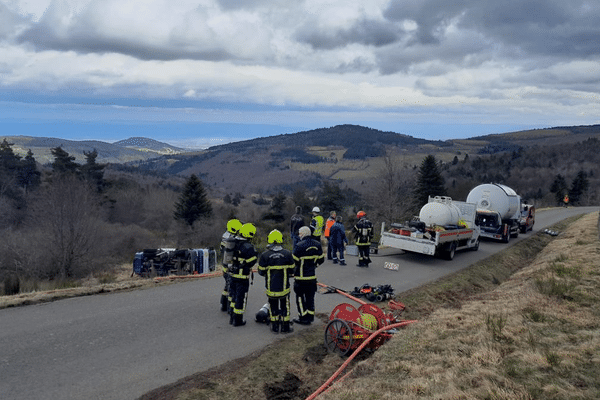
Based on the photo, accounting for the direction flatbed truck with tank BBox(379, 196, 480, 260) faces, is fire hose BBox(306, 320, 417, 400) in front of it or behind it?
behind

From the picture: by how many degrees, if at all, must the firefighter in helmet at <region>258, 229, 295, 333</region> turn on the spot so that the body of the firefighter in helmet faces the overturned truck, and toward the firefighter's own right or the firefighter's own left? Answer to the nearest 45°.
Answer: approximately 45° to the firefighter's own left

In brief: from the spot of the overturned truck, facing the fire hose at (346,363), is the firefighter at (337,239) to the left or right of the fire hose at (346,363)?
left

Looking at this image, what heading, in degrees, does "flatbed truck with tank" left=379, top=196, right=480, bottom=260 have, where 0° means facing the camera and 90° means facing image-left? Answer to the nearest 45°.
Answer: approximately 225°

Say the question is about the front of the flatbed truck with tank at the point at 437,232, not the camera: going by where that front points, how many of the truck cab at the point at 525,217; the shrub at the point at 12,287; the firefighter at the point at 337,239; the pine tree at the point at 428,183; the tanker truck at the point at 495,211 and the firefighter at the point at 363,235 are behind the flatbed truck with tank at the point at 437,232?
3

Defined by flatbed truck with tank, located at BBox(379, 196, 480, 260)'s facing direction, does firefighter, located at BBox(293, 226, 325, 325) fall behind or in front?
behind

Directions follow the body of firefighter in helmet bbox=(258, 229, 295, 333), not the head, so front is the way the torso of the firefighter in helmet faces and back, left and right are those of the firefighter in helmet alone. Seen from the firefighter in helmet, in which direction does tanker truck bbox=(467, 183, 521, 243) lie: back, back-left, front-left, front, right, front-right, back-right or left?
front-right

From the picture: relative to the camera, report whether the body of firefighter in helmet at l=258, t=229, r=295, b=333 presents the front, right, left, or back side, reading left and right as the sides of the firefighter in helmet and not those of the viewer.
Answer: back

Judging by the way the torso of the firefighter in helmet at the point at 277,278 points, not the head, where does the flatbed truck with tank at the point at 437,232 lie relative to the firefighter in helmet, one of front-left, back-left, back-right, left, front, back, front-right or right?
front-right

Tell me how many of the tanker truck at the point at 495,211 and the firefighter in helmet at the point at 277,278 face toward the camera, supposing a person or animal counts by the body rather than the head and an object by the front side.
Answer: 0

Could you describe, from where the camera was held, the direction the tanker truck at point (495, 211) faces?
facing away from the viewer and to the right of the viewer

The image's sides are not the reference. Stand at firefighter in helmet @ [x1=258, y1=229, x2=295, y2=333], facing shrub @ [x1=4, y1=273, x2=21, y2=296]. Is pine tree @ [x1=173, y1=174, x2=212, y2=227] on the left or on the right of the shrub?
right

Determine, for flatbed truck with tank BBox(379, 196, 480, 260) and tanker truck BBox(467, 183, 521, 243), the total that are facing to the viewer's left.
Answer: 0

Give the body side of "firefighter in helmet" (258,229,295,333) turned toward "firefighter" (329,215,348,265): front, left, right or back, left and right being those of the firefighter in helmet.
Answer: front
